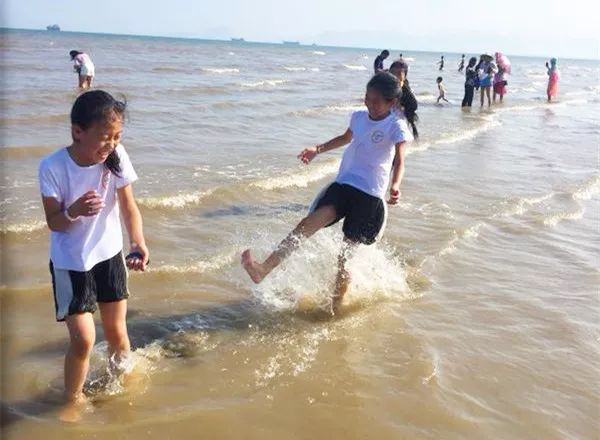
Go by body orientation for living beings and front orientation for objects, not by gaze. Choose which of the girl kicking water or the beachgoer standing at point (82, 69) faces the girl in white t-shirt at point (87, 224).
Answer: the girl kicking water

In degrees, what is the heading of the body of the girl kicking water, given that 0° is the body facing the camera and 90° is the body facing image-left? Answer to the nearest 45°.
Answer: approximately 45°

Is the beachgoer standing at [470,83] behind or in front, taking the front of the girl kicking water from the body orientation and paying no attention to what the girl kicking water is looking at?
behind

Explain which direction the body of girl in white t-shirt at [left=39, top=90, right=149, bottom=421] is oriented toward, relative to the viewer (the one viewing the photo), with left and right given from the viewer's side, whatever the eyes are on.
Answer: facing the viewer and to the right of the viewer

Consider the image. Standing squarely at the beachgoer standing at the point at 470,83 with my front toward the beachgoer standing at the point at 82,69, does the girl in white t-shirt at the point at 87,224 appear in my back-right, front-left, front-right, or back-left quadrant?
front-left

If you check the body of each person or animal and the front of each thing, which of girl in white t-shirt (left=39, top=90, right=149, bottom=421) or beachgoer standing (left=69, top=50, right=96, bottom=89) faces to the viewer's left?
the beachgoer standing

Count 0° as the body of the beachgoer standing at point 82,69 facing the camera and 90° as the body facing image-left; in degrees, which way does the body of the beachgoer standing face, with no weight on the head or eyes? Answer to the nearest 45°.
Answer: approximately 90°

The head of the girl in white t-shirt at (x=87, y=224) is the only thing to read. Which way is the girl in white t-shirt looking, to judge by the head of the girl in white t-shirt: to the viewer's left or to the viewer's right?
to the viewer's right

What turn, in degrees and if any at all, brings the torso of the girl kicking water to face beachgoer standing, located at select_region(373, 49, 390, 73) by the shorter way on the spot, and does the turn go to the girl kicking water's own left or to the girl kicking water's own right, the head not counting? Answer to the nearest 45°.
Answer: approximately 135° to the girl kicking water's own right

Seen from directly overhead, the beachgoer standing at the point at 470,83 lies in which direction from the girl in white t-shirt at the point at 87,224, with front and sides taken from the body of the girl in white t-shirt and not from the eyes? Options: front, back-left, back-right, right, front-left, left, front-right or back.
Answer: left

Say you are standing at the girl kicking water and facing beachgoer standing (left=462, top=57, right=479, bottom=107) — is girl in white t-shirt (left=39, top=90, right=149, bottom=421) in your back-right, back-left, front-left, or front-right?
back-left

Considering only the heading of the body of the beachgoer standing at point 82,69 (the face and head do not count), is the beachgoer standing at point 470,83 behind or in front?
behind

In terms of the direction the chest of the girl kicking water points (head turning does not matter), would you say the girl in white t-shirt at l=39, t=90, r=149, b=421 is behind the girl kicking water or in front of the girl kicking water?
in front
